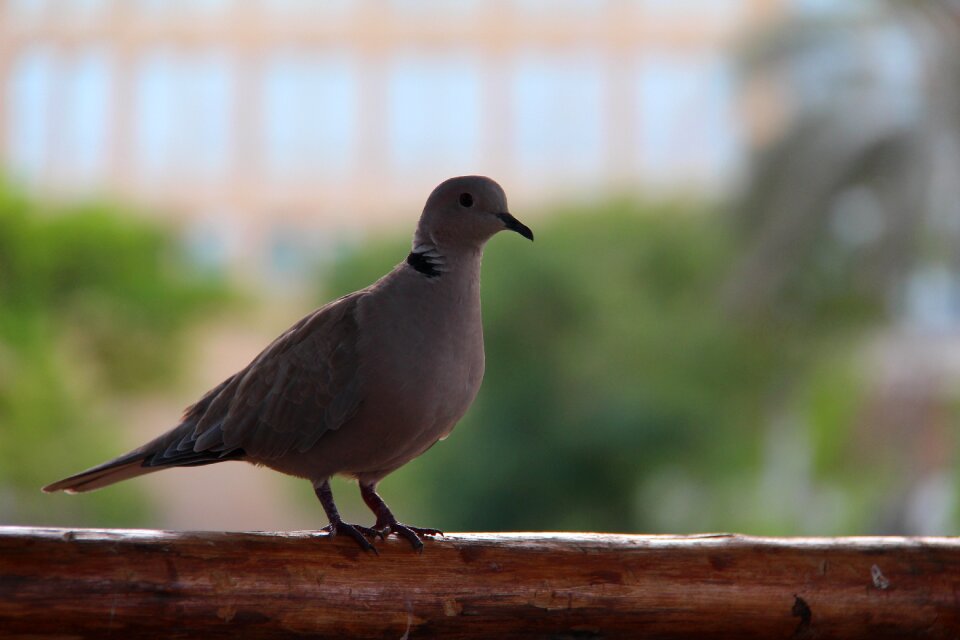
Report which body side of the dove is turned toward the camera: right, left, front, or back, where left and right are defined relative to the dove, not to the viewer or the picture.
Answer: right

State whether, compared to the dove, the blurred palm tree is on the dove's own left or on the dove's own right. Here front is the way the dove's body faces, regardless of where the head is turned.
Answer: on the dove's own left
